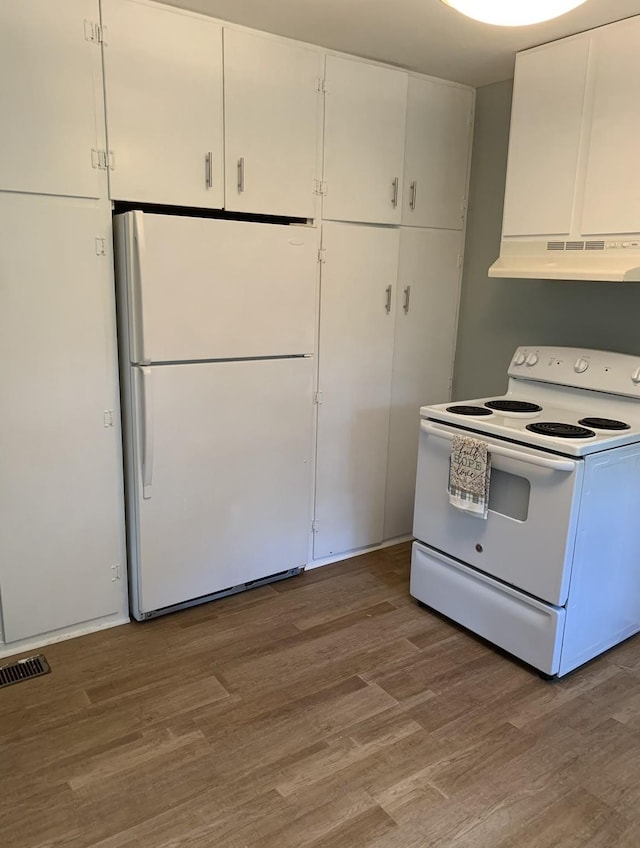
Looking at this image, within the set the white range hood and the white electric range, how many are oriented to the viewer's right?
0

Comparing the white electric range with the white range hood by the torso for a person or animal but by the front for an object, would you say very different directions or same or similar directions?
same or similar directions

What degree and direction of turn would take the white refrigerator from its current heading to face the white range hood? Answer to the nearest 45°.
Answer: approximately 45° to its left

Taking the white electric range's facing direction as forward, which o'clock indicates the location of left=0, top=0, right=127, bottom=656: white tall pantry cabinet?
The white tall pantry cabinet is roughly at 1 o'clock from the white electric range.

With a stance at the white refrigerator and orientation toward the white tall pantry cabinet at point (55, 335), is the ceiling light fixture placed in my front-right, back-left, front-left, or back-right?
back-left

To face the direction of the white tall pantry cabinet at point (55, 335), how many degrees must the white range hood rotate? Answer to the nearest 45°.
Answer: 0° — it already faces it

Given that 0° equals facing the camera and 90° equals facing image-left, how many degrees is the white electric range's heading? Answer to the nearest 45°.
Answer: approximately 45°

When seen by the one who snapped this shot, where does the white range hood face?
facing the viewer and to the left of the viewer

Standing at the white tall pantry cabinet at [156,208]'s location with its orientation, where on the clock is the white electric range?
The white electric range is roughly at 11 o'clock from the white tall pantry cabinet.

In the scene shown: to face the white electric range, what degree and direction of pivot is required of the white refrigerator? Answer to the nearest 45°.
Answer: approximately 45° to its left

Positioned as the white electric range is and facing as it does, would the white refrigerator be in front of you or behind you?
in front
